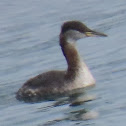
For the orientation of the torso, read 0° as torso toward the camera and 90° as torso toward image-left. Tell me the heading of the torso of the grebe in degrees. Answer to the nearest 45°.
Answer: approximately 270°
